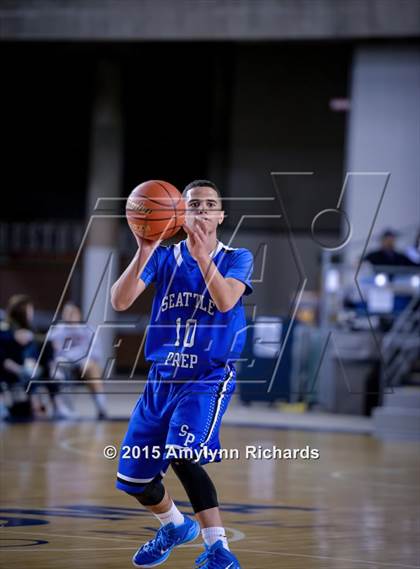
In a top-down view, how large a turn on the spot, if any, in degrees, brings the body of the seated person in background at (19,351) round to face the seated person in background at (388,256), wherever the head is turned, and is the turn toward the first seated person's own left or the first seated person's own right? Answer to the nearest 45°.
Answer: approximately 45° to the first seated person's own left
